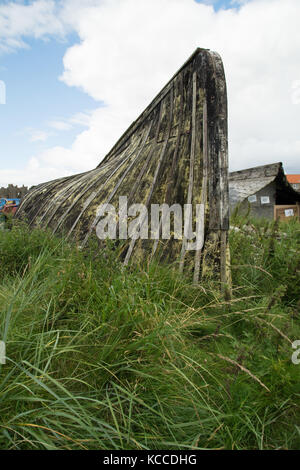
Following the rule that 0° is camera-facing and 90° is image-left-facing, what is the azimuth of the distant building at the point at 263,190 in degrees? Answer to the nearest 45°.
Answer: approximately 315°

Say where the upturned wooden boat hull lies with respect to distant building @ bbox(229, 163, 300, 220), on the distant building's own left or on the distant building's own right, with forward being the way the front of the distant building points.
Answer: on the distant building's own right

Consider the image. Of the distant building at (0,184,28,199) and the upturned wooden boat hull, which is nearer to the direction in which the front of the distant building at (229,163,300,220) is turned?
the upturned wooden boat hull

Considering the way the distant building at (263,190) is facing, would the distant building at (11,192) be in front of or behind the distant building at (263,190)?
behind

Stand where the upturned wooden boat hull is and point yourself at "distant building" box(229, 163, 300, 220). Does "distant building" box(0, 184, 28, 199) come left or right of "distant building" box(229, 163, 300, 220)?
left
